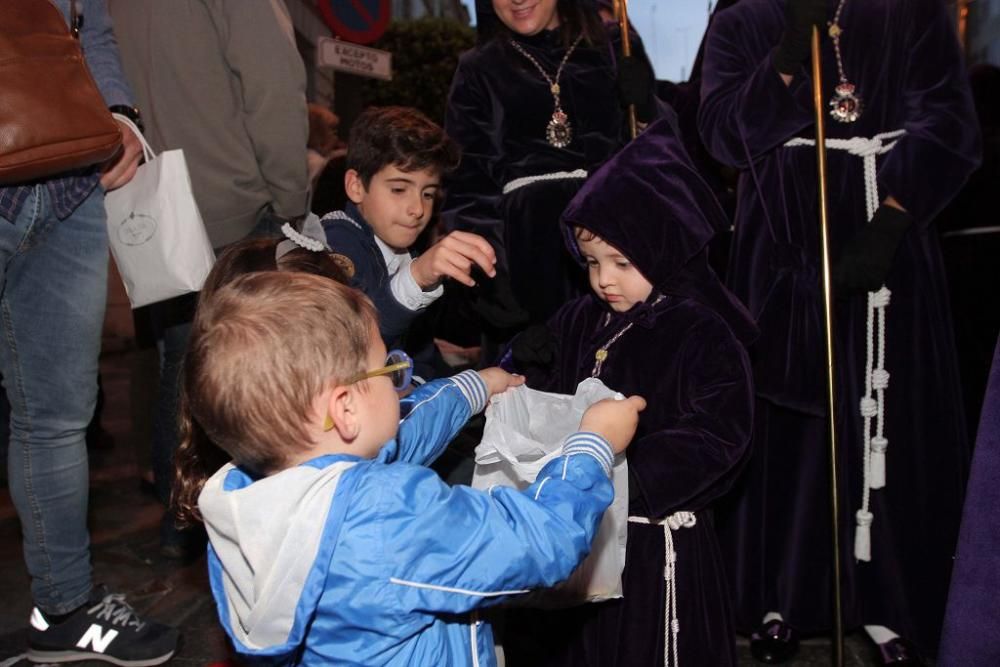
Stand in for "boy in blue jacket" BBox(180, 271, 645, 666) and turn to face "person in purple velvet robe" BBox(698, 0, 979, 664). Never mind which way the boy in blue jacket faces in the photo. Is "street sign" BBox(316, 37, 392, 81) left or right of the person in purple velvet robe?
left

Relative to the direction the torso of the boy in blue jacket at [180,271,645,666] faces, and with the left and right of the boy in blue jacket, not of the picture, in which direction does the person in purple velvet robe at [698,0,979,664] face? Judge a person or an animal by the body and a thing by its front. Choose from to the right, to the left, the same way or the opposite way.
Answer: the opposite way

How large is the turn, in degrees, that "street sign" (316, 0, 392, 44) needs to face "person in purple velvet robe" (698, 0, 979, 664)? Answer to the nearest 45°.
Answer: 0° — it already faces them

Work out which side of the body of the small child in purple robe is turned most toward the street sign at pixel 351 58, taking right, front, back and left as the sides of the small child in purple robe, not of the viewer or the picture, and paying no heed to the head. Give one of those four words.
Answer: right

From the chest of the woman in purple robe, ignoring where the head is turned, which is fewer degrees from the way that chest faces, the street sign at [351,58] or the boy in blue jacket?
the boy in blue jacket

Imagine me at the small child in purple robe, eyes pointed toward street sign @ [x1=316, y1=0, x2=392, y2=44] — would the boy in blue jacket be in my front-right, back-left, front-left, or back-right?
back-left

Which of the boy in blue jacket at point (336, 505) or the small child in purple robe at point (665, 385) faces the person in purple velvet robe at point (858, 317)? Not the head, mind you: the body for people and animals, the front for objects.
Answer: the boy in blue jacket
